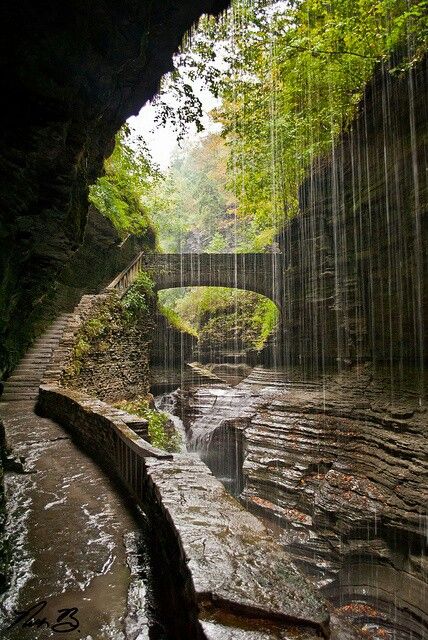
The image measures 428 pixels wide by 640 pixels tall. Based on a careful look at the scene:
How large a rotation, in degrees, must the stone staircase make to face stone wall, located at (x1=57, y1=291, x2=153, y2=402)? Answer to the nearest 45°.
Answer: approximately 135° to its left

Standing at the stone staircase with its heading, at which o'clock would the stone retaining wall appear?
The stone retaining wall is roughly at 12 o'clock from the stone staircase.

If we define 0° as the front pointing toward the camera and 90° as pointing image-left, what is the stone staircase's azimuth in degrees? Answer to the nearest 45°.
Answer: approximately 0°
